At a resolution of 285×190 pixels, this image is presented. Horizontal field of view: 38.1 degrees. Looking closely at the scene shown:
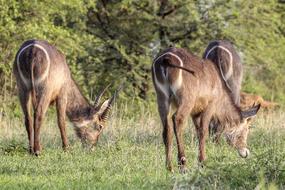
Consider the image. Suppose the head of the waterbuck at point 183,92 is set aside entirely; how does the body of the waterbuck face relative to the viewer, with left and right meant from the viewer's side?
facing away from the viewer and to the right of the viewer

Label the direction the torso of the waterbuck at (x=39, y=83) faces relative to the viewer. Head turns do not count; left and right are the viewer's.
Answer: facing away from the viewer and to the right of the viewer

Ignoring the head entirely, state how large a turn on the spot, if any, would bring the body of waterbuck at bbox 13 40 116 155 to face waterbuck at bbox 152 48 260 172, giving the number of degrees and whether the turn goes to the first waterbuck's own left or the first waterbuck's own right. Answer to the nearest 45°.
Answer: approximately 90° to the first waterbuck's own right

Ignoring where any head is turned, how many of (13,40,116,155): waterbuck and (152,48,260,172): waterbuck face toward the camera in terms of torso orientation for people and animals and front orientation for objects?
0

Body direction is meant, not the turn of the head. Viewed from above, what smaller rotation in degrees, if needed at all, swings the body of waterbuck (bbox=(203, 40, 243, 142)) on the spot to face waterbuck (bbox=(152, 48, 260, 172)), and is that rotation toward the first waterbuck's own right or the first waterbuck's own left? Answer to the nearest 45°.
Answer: approximately 180°

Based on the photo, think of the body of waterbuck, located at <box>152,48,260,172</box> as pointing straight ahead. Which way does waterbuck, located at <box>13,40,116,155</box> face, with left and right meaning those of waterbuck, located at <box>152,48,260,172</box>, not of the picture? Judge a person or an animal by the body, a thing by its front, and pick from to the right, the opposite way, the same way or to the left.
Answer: the same way

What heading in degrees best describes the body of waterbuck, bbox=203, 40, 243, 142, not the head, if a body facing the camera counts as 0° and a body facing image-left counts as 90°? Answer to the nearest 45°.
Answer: approximately 180°

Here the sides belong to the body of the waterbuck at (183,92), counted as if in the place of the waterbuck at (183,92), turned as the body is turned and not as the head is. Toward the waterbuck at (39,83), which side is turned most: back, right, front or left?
left
